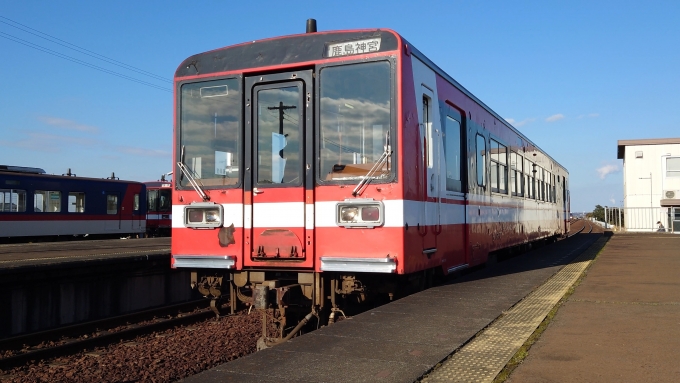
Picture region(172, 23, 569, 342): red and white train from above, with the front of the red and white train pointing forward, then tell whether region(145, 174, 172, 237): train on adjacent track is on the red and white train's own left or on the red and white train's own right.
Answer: on the red and white train's own right

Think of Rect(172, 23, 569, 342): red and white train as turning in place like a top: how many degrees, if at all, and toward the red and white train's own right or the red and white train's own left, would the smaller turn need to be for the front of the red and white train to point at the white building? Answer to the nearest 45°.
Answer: approximately 180°

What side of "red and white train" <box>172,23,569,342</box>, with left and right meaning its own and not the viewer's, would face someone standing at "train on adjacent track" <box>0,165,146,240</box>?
right

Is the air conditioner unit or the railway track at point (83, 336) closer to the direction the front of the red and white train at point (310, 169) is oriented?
the railway track

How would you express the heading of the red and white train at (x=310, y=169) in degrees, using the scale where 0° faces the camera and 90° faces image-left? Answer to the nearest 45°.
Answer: approximately 45°

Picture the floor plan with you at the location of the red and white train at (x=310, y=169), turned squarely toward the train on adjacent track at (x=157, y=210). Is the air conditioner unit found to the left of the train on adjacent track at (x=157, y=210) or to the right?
right

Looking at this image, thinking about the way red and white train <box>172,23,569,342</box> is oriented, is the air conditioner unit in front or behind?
behind
